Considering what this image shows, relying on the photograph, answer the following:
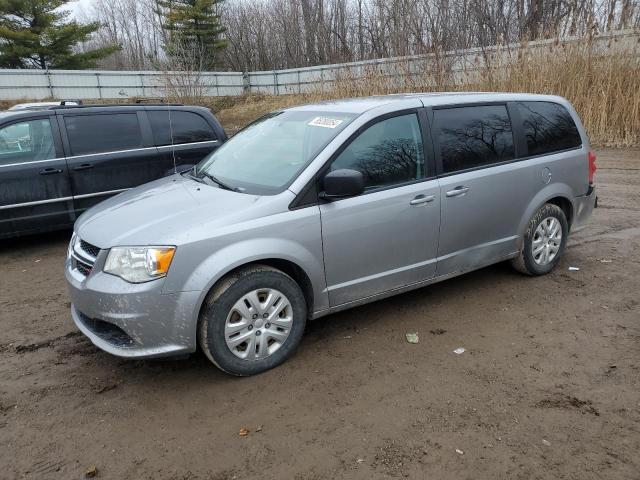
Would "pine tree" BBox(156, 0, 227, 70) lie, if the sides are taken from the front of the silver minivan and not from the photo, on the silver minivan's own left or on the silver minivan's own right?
on the silver minivan's own right

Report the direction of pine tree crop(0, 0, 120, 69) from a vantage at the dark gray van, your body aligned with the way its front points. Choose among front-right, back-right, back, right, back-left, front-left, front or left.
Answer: right

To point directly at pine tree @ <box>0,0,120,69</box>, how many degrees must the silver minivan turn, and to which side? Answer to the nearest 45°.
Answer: approximately 90° to its right

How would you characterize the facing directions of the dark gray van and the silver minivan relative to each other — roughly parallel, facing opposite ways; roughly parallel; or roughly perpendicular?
roughly parallel

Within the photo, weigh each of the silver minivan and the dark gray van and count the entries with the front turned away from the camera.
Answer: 0

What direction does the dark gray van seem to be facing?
to the viewer's left

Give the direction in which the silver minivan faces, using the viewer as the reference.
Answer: facing the viewer and to the left of the viewer

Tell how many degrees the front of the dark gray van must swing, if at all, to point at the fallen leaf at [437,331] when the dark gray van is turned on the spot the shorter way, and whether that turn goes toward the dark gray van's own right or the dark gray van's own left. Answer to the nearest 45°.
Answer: approximately 135° to the dark gray van's own left

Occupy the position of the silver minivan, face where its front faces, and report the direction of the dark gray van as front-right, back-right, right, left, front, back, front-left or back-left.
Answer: right
